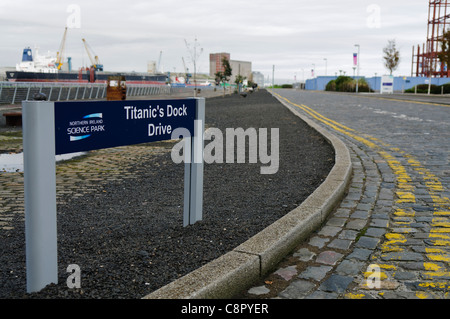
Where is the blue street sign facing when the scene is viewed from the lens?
facing the viewer and to the right of the viewer
